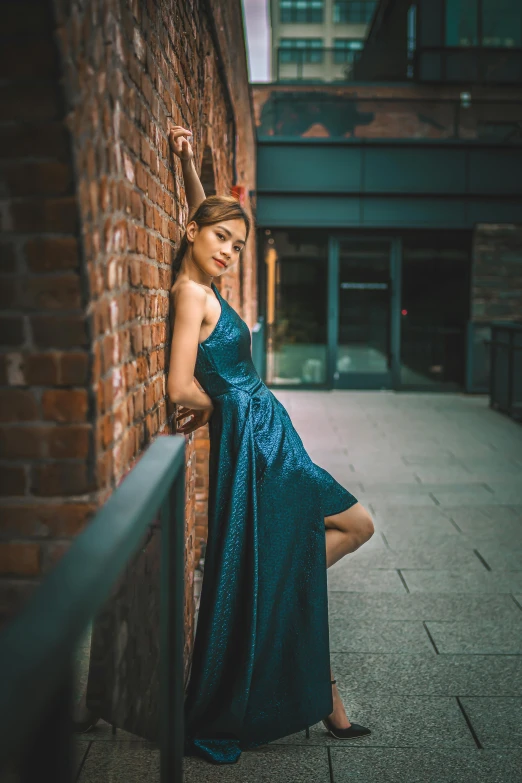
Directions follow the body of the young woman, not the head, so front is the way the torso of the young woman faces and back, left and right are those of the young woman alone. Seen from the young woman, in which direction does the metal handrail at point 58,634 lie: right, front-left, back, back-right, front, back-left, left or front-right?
right

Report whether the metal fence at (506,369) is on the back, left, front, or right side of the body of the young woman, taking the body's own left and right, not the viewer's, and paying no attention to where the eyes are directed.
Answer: left

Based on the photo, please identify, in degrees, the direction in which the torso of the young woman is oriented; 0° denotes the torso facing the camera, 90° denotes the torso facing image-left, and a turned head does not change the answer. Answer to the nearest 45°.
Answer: approximately 270°
